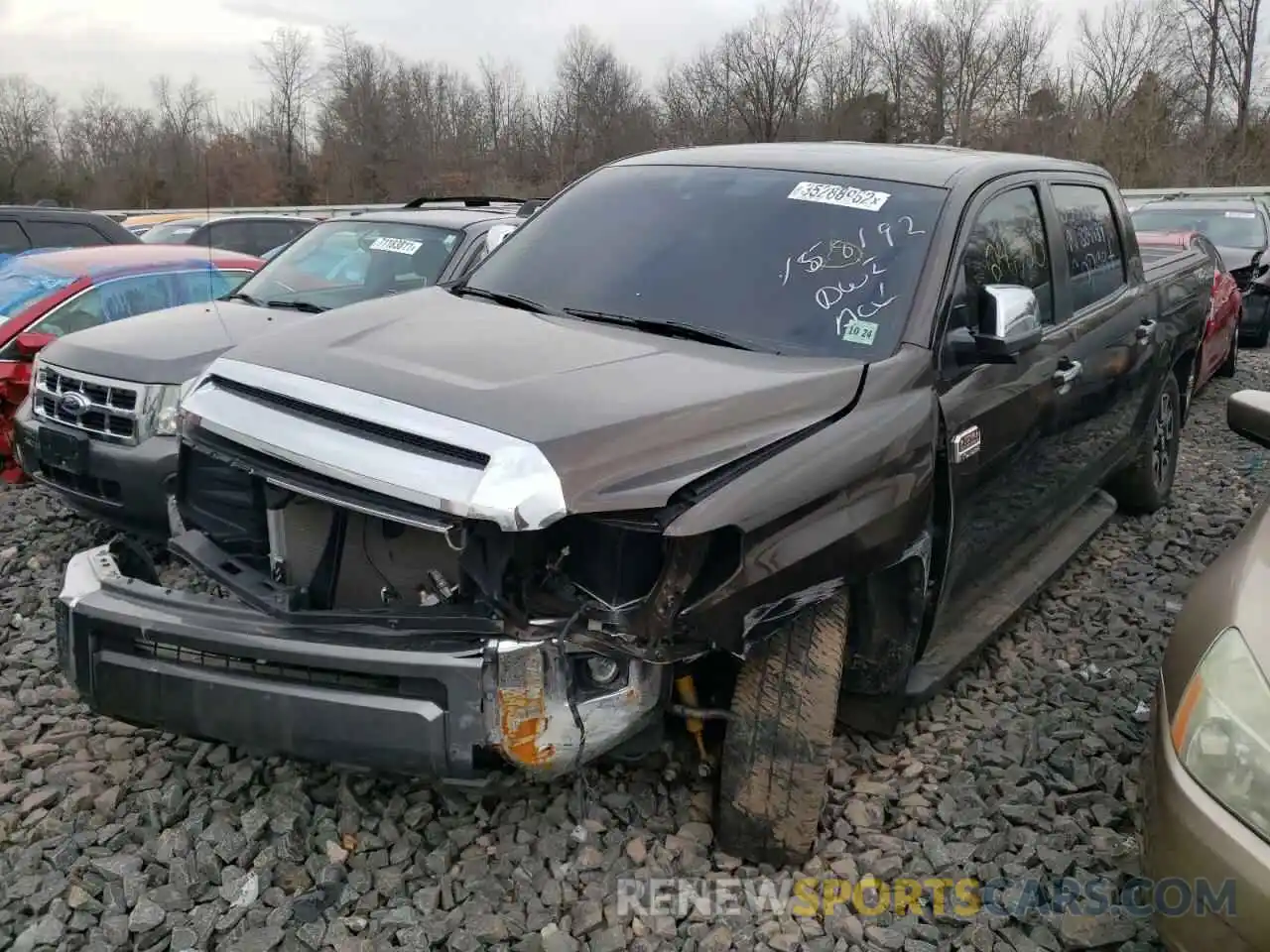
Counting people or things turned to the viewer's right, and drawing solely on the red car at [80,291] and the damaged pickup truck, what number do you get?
0

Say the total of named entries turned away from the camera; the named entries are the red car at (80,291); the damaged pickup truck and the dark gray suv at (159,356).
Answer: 0

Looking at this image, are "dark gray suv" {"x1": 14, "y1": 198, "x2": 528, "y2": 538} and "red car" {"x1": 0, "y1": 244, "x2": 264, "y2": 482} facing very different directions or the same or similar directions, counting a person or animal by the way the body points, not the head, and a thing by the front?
same or similar directions

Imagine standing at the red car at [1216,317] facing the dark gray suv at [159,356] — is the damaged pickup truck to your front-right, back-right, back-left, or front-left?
front-left

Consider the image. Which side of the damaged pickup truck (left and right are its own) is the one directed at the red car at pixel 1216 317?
back

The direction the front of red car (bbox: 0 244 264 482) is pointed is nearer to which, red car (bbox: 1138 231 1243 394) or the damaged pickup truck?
the damaged pickup truck

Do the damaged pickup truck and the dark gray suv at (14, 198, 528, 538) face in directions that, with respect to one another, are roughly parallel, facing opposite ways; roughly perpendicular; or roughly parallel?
roughly parallel

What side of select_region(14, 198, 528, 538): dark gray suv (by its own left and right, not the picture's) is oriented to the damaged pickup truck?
left

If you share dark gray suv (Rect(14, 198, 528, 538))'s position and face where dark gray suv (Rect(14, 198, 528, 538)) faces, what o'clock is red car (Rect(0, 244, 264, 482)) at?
The red car is roughly at 4 o'clock from the dark gray suv.

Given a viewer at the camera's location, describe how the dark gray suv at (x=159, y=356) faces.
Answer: facing the viewer and to the left of the viewer

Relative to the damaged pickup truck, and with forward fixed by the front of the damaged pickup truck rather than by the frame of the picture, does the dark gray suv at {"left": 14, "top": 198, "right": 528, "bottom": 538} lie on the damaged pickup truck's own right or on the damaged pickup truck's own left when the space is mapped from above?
on the damaged pickup truck's own right

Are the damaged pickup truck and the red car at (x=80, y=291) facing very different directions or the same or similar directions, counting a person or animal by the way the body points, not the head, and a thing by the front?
same or similar directions

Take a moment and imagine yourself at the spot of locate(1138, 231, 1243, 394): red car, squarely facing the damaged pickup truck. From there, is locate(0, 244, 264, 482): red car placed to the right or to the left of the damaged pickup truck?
right
